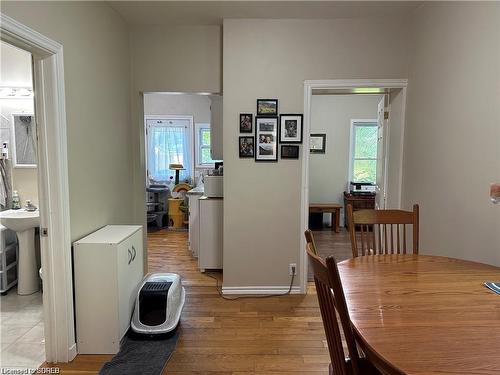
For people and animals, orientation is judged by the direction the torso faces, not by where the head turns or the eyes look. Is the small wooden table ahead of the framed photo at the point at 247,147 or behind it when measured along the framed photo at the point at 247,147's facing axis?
behind

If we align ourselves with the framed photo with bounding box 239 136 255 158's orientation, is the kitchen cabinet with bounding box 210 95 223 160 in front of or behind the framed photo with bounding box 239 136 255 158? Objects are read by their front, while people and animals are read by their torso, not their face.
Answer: behind

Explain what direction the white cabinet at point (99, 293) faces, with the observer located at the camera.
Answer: facing to the right of the viewer

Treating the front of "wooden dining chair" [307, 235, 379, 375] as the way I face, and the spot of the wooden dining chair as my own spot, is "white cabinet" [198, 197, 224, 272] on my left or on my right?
on my left

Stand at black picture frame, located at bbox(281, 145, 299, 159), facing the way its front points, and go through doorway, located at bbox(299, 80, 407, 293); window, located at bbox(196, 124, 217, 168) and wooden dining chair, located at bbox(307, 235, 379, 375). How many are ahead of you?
1

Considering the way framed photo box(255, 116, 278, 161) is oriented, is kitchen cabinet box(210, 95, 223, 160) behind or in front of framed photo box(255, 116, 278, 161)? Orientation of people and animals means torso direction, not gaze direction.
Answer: behind

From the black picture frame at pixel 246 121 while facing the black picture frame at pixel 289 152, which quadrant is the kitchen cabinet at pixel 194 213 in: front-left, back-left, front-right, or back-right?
back-left
